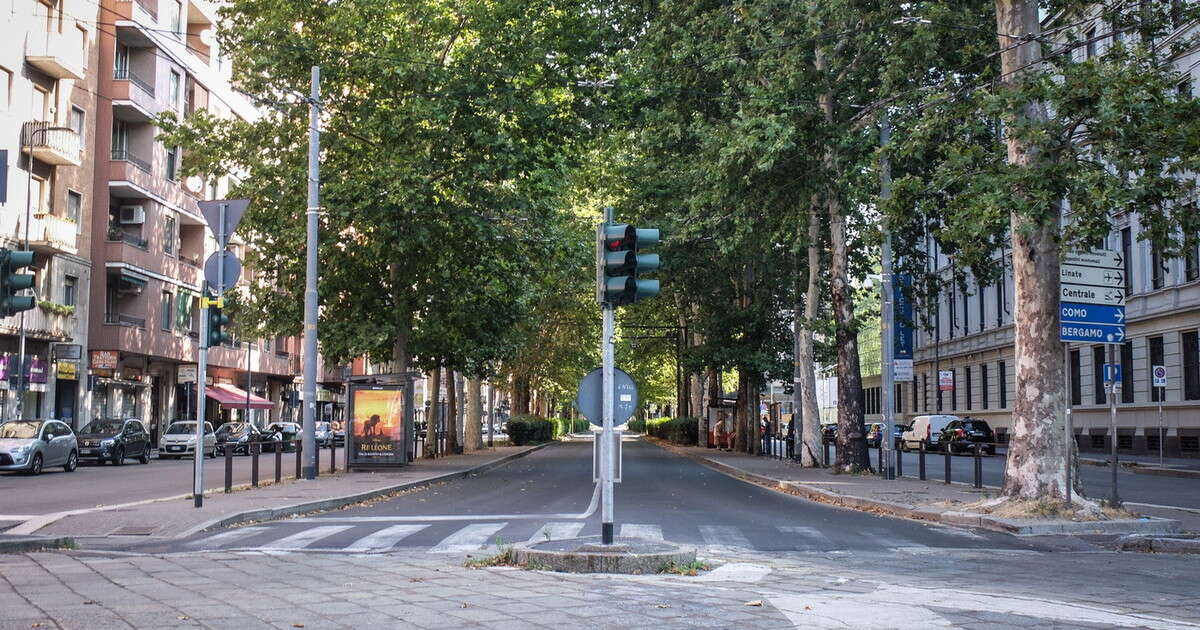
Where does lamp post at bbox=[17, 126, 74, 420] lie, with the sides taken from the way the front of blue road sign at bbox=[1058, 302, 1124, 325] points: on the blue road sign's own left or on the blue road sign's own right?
on the blue road sign's own right

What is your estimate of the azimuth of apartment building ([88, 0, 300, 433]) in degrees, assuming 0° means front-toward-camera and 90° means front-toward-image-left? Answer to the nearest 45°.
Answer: approximately 315°

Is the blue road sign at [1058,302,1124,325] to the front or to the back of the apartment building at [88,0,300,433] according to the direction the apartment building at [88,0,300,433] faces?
to the front

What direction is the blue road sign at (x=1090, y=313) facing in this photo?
toward the camera

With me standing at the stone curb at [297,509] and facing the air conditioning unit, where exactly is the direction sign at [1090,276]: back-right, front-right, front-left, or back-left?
back-right

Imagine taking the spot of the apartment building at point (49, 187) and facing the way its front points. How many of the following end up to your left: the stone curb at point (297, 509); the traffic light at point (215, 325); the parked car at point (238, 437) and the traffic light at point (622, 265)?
1

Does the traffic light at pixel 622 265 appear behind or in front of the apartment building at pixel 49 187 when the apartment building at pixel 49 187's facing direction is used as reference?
in front

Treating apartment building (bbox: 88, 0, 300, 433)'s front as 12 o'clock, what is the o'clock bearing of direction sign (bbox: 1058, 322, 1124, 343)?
The direction sign is roughly at 1 o'clock from the apartment building.

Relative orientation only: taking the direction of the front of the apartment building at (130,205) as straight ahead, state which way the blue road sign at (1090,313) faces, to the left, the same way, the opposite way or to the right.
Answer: to the right

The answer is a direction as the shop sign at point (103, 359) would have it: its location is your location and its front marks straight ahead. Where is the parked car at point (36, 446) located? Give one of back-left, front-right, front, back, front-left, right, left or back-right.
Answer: front

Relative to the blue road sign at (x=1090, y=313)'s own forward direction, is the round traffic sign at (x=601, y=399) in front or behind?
in front
